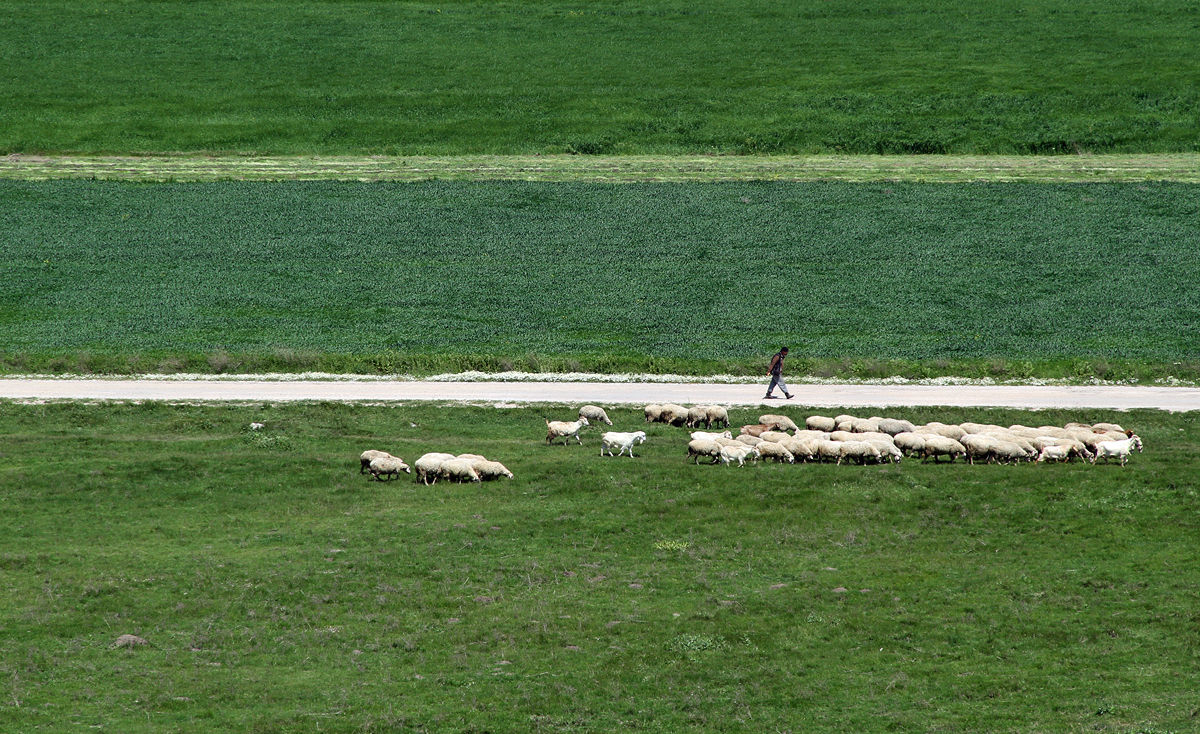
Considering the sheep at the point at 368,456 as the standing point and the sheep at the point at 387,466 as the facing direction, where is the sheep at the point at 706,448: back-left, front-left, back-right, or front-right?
front-left

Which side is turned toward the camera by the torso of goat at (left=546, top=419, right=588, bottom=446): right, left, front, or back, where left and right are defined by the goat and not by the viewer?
right

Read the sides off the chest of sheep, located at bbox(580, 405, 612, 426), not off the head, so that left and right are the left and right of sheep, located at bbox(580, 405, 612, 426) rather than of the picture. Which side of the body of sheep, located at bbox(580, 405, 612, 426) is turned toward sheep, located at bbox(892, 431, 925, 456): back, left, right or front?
front

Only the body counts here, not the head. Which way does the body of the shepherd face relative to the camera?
to the viewer's right

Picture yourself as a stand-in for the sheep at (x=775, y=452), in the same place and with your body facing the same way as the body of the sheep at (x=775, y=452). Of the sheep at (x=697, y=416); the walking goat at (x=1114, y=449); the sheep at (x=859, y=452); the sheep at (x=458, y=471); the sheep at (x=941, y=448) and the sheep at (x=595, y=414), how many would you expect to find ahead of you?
3

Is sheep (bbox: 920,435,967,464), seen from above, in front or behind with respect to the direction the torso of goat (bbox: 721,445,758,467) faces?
in front

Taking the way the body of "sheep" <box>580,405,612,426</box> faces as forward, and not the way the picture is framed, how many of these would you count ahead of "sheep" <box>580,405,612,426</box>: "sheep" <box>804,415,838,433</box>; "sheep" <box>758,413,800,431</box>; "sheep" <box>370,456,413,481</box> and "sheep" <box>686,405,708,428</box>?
3

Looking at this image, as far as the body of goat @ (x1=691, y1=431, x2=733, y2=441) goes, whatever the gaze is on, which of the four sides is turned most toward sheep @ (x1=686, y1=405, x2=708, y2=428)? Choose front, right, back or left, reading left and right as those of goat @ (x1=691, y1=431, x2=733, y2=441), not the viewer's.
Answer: left

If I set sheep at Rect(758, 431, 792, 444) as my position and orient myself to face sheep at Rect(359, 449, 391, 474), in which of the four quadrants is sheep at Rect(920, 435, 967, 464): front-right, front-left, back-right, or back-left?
back-left

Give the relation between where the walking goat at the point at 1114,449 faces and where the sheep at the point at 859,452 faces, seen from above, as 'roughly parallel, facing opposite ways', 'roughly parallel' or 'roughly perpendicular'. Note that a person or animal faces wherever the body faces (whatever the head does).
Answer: roughly parallel

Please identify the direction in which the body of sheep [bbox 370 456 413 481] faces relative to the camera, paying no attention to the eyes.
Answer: to the viewer's right

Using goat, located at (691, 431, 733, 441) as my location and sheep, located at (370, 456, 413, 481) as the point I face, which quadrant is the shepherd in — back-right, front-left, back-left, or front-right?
back-right

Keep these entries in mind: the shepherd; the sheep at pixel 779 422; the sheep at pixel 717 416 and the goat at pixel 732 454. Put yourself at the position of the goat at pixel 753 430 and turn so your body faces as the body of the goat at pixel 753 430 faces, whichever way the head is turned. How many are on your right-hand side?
1

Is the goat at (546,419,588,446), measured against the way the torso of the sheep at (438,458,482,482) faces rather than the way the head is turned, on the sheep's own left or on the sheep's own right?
on the sheep's own left

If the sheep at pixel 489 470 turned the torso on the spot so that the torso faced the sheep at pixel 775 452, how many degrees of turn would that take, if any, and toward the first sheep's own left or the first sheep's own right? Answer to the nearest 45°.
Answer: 0° — it already faces it
